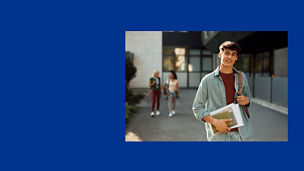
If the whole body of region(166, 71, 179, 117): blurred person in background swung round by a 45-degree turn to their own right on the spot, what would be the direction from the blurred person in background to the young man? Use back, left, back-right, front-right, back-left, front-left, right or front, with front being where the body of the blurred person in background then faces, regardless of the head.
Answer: front-left

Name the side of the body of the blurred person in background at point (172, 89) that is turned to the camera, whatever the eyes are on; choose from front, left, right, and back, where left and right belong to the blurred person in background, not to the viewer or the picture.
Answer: front
